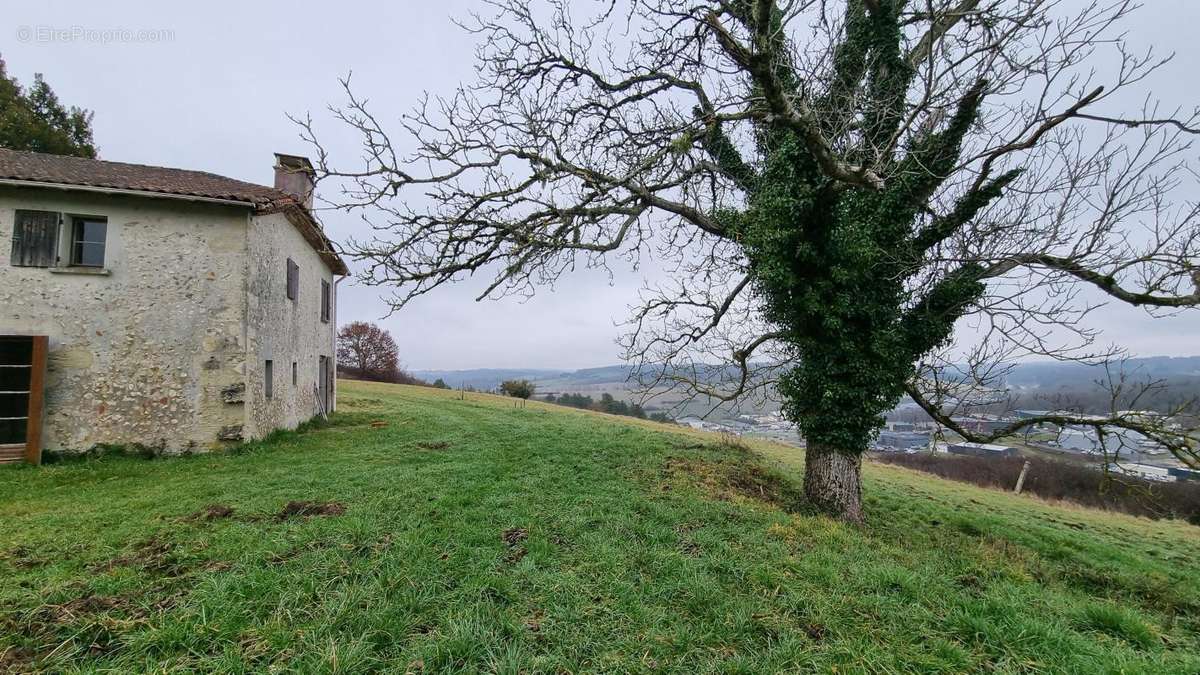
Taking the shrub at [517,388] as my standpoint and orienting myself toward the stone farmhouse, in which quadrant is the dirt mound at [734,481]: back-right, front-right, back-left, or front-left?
front-left

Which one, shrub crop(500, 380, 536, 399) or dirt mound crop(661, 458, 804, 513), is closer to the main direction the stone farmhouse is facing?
the dirt mound

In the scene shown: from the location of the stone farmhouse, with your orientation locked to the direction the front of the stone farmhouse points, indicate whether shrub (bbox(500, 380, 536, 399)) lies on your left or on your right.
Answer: on your left

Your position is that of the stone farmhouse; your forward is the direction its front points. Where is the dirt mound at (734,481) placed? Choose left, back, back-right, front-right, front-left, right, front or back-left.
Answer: front-left
